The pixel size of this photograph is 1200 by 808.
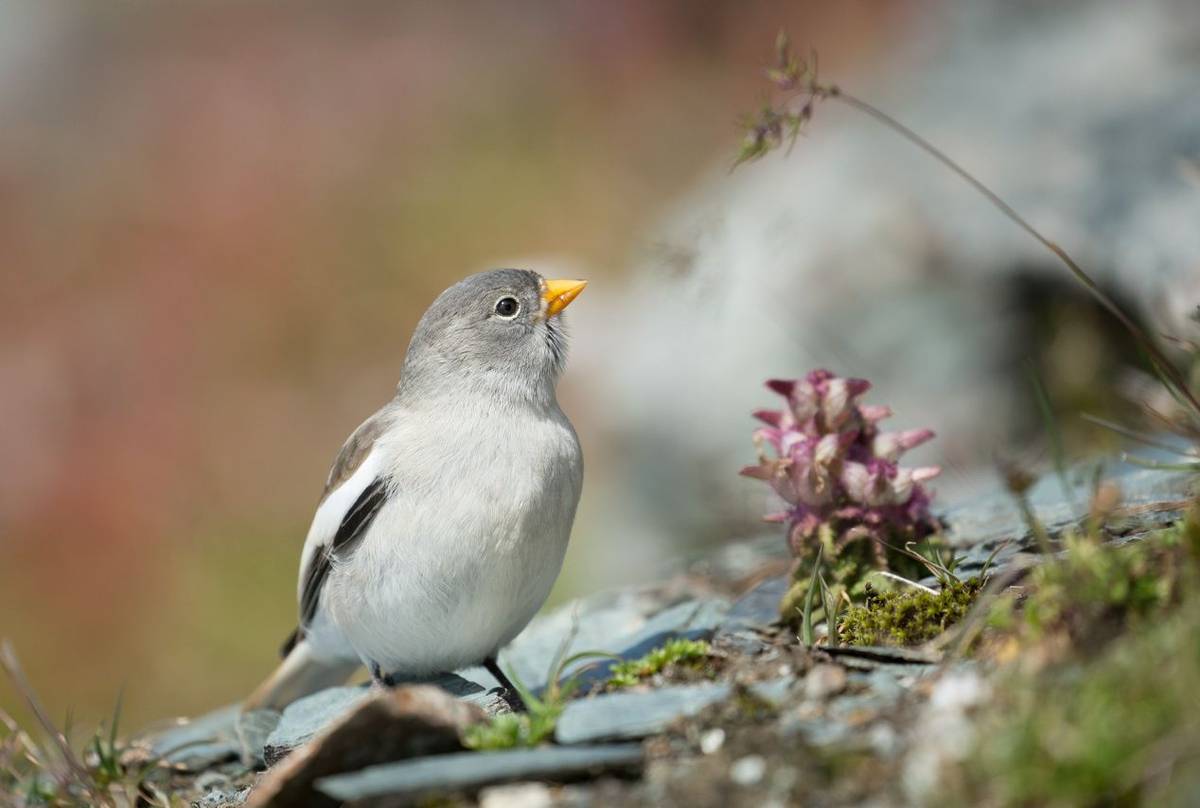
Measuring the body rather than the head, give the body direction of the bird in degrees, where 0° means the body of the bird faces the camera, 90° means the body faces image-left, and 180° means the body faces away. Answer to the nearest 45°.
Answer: approximately 315°

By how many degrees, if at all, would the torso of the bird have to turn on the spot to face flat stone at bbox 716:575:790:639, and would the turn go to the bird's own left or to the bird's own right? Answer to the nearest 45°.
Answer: approximately 45° to the bird's own left

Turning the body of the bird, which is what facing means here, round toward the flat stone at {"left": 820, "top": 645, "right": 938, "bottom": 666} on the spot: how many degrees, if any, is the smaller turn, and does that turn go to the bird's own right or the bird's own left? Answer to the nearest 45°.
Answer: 0° — it already faces it

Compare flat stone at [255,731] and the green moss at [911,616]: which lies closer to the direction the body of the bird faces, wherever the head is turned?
the green moss

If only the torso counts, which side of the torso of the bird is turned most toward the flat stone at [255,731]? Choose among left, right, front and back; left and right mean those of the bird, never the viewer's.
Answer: back

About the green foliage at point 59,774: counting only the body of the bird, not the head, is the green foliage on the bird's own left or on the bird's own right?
on the bird's own right

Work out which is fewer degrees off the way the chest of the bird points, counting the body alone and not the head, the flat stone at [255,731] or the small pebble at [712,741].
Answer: the small pebble

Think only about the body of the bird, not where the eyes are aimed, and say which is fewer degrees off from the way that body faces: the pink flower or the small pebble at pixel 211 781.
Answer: the pink flower

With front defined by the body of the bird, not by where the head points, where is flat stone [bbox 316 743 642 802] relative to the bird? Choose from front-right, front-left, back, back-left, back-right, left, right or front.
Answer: front-right

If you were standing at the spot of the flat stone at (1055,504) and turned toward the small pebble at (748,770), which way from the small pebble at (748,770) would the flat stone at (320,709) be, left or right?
right

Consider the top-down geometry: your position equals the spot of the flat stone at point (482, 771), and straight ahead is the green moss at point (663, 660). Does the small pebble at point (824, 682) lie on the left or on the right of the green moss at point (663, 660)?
right
